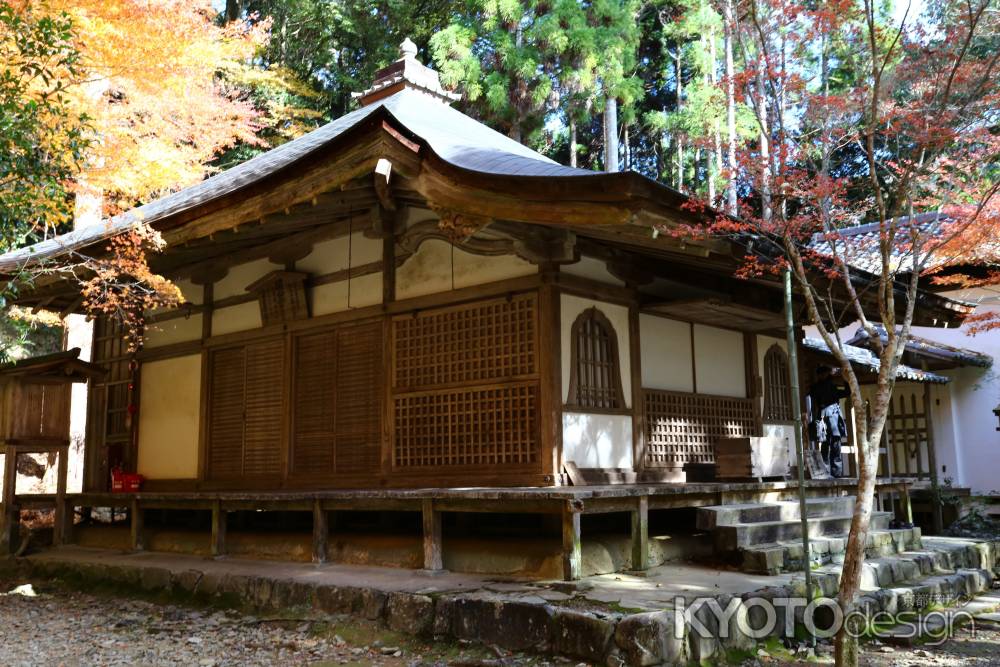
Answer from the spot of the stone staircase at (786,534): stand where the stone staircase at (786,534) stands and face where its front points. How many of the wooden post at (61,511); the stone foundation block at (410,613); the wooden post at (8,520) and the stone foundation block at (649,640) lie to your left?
0

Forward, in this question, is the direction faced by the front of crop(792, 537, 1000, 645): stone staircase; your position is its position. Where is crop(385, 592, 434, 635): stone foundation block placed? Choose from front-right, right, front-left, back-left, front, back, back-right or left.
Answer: right

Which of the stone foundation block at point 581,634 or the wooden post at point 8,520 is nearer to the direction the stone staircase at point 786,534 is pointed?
the stone foundation block

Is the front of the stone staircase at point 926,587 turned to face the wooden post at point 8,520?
no

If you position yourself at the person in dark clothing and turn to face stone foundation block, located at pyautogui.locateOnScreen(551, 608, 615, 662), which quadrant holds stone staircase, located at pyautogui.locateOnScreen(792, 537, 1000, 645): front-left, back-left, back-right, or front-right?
front-left

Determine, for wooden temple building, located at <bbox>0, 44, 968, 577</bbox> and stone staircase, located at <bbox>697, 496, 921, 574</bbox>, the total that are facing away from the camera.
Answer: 0

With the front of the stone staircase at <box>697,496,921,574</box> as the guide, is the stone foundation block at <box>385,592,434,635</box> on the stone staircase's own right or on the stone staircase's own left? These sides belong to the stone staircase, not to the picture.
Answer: on the stone staircase's own right

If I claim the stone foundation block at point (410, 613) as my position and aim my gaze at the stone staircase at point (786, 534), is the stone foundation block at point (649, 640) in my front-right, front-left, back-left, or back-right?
front-right

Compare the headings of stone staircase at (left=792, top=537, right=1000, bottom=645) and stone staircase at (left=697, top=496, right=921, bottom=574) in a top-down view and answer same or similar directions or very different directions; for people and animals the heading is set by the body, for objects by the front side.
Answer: same or similar directions

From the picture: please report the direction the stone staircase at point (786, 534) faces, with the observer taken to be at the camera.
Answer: facing the viewer and to the right of the viewer

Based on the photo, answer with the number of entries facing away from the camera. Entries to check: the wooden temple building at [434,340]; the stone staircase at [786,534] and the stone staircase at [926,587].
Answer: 0

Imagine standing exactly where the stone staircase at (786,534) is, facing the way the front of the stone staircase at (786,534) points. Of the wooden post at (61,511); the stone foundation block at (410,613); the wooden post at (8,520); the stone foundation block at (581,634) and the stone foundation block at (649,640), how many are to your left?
0

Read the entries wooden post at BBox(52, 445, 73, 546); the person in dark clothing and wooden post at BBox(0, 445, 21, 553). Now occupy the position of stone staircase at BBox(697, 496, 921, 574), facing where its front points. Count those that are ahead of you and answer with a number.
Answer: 0

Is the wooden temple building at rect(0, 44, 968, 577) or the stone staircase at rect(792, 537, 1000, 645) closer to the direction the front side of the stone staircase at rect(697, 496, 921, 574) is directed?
the stone staircase

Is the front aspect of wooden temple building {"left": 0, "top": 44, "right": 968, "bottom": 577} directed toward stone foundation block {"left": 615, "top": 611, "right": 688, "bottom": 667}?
no

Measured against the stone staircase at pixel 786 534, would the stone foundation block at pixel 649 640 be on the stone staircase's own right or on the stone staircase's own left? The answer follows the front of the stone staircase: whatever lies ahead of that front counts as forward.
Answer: on the stone staircase's own right
